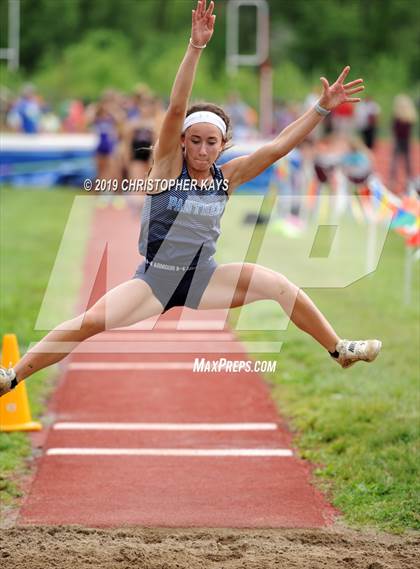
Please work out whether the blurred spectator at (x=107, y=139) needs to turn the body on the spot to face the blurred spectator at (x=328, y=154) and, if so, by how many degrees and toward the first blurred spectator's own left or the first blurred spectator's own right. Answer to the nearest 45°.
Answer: approximately 90° to the first blurred spectator's own left

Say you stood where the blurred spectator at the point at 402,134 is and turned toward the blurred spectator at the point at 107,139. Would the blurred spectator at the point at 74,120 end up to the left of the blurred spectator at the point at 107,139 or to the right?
right

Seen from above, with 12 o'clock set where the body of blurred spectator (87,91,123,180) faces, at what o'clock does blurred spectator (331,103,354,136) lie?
blurred spectator (331,103,354,136) is roughly at 8 o'clock from blurred spectator (87,91,123,180).

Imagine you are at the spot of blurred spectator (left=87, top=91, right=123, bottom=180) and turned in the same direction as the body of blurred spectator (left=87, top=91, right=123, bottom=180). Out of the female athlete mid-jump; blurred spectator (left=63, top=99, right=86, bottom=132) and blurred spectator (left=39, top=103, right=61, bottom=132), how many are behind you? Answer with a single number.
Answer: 2

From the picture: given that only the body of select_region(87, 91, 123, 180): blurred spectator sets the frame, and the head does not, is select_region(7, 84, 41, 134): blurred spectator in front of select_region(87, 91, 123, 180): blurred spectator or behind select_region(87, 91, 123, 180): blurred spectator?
behind

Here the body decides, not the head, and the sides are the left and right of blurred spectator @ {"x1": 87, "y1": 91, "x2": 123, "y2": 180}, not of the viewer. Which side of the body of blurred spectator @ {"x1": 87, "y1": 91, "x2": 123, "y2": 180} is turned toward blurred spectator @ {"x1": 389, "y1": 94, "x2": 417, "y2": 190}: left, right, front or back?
left

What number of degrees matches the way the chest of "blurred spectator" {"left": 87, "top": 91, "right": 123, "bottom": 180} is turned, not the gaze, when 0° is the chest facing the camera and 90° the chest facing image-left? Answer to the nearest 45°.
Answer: approximately 0°

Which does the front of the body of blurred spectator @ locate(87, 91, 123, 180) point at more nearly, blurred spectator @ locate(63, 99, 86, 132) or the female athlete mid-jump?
the female athlete mid-jump

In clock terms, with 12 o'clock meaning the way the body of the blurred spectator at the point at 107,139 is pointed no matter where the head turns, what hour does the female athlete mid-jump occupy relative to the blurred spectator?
The female athlete mid-jump is roughly at 12 o'clock from the blurred spectator.
